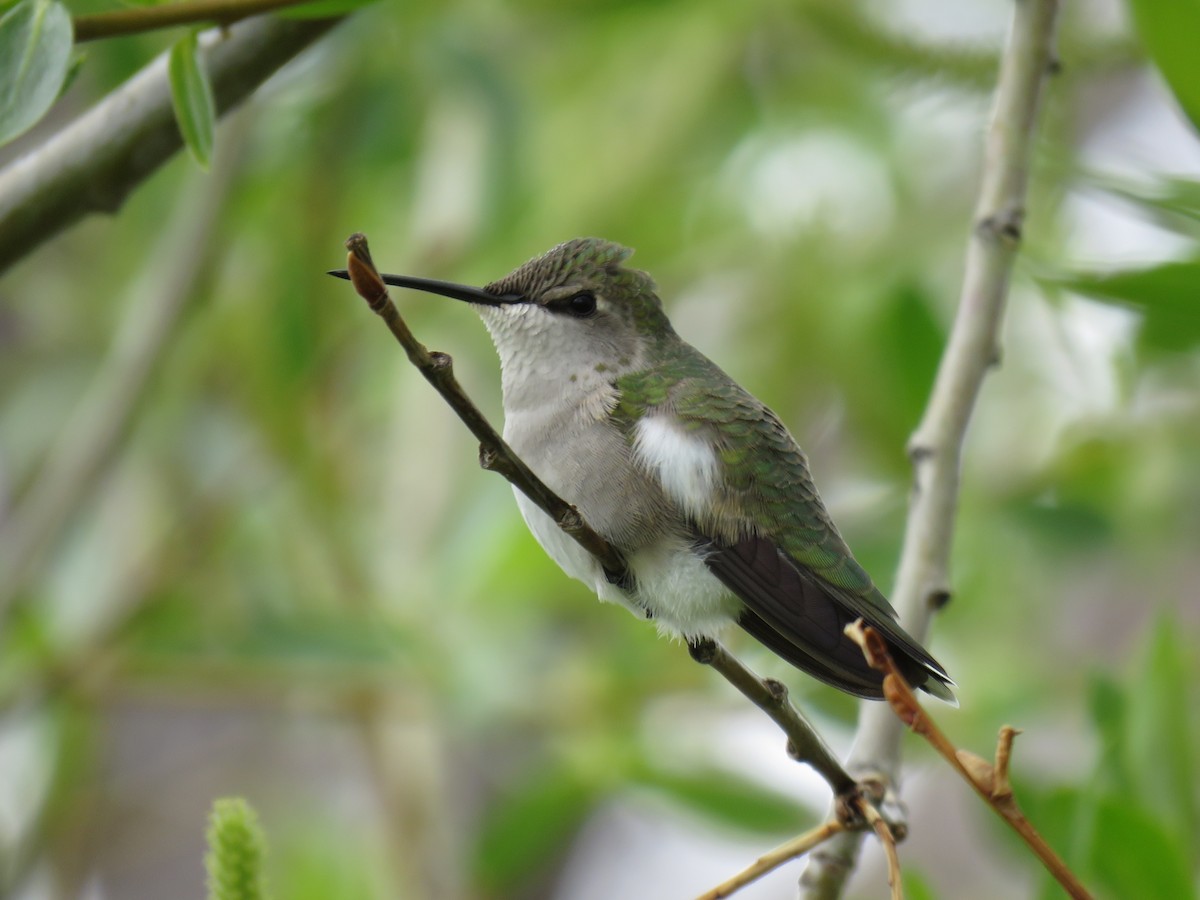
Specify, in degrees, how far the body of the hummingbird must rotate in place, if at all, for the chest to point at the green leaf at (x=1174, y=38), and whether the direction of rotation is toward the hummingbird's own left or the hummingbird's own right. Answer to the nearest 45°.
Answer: approximately 135° to the hummingbird's own left

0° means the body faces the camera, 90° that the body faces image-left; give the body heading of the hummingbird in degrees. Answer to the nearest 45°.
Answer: approximately 90°

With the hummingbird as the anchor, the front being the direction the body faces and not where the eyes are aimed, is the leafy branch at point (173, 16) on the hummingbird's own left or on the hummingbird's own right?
on the hummingbird's own right

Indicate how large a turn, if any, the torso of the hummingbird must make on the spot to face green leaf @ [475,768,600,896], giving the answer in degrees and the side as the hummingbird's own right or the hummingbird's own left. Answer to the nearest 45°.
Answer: approximately 90° to the hummingbird's own right
